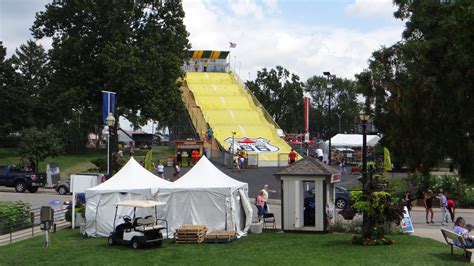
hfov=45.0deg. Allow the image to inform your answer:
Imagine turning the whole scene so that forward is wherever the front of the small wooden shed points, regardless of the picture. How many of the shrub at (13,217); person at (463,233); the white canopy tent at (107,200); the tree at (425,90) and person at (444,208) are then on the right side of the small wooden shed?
2

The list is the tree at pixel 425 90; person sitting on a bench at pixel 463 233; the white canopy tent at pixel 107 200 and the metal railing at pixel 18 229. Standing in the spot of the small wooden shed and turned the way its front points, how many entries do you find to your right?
2

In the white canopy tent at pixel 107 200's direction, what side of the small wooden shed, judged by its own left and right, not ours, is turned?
right

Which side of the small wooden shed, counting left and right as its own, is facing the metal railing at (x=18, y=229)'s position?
right

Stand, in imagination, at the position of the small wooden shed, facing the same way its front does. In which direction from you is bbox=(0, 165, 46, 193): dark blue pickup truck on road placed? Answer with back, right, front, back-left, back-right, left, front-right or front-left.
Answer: back-right

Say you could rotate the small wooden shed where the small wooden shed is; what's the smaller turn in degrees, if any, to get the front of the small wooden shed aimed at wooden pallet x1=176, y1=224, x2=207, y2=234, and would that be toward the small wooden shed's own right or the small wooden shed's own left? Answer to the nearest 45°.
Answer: approximately 45° to the small wooden shed's own right

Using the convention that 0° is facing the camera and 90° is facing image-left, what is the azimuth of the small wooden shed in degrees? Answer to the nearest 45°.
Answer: approximately 0°

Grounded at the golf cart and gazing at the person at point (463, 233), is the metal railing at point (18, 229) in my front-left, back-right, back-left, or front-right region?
back-left

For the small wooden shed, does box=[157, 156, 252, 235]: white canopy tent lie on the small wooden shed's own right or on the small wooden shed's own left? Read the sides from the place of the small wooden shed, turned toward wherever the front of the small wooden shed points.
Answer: on the small wooden shed's own right

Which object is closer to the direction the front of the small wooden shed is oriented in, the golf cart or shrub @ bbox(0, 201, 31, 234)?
the golf cart

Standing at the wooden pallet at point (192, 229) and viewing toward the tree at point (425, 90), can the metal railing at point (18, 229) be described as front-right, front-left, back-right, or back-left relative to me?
back-left

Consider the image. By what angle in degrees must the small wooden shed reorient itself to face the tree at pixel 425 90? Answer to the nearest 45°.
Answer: approximately 90° to its left
